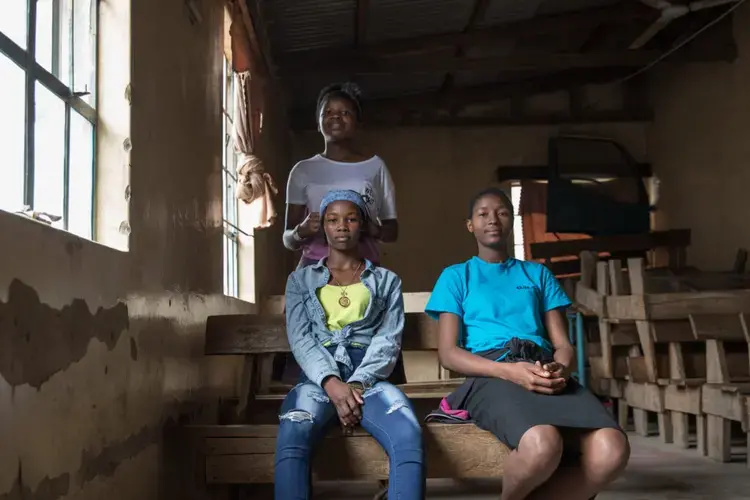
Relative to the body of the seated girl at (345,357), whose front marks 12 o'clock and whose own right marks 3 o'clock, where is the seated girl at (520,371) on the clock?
the seated girl at (520,371) is roughly at 9 o'clock from the seated girl at (345,357).

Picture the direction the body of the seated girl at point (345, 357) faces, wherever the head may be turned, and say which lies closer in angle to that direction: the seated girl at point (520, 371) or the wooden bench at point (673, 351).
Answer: the seated girl

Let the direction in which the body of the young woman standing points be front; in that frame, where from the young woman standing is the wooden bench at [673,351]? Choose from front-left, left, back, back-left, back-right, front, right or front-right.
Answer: back-left

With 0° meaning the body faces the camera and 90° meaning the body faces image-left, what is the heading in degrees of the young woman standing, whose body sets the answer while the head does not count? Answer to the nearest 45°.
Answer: approximately 0°

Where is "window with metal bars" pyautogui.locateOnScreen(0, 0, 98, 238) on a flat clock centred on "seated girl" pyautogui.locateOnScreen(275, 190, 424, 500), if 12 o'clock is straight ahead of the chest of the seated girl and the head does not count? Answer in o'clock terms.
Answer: The window with metal bars is roughly at 2 o'clock from the seated girl.

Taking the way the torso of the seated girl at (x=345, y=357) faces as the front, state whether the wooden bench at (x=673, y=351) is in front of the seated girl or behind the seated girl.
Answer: behind
